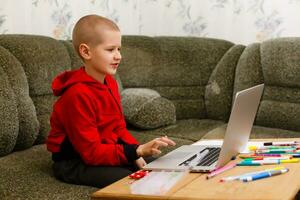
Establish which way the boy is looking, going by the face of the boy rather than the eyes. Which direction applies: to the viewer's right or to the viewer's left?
to the viewer's right

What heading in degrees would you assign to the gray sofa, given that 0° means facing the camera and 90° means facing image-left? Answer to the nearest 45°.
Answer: approximately 0°

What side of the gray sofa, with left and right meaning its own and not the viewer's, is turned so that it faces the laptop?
front

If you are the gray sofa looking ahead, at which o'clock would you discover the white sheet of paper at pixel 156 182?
The white sheet of paper is roughly at 12 o'clock from the gray sofa.

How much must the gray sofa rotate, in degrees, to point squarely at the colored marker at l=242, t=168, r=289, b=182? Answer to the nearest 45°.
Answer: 0° — it already faces it

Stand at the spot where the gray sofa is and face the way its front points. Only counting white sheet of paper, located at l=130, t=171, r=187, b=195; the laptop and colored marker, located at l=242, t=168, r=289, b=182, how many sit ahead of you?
3
